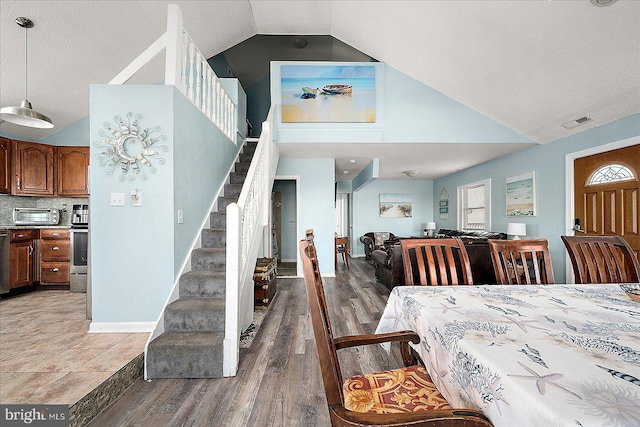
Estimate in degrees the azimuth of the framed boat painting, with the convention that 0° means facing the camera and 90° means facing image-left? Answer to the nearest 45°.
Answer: approximately 0°

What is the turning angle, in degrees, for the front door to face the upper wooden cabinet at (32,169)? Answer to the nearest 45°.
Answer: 0° — it already faces it

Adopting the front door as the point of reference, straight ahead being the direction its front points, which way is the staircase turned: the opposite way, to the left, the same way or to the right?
to the left

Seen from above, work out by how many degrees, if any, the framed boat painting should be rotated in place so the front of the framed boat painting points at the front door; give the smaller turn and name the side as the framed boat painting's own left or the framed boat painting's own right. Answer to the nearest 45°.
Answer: approximately 90° to the framed boat painting's own left

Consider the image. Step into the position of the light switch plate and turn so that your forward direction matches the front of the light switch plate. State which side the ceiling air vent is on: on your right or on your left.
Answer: on your left

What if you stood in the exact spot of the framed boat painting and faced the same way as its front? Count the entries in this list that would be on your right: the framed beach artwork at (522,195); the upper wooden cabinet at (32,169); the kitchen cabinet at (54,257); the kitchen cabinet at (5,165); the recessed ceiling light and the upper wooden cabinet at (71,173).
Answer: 4

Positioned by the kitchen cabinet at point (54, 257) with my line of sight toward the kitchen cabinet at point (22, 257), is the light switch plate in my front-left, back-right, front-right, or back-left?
back-left

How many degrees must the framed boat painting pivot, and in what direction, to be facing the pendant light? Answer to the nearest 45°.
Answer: approximately 45° to its right

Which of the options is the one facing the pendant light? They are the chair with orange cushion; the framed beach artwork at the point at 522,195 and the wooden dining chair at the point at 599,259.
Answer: the framed beach artwork

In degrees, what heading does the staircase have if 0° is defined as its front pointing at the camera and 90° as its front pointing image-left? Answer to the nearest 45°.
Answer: approximately 0°

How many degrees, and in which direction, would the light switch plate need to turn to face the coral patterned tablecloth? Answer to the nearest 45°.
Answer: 0° — it already faces it
